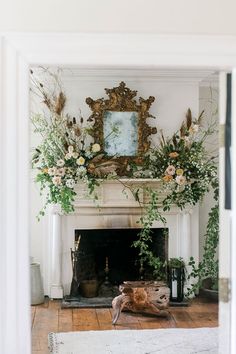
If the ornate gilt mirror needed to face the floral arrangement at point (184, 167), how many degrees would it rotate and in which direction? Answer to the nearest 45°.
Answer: approximately 90° to its left

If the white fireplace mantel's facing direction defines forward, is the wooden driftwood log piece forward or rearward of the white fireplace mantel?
forward

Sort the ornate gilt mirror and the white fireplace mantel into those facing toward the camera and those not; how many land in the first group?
2

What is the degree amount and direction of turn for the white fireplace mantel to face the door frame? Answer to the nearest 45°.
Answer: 0° — it already faces it

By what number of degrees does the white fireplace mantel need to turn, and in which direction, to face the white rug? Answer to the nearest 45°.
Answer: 0° — it already faces it

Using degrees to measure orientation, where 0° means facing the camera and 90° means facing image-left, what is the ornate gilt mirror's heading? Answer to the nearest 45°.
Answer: approximately 0°

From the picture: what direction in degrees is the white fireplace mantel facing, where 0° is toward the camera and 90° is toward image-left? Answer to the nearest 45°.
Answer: approximately 0°

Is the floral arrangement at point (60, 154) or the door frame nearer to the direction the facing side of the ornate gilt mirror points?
the door frame

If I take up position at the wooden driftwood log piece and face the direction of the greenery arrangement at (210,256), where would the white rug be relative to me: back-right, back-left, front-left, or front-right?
back-right
